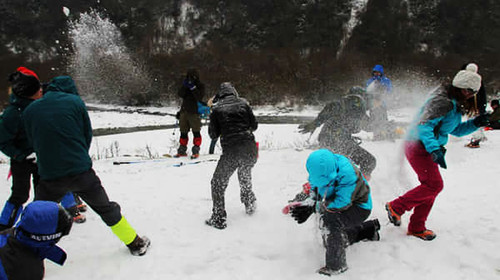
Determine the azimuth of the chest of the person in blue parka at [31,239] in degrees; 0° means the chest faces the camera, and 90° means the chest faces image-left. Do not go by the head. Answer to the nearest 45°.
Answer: approximately 270°

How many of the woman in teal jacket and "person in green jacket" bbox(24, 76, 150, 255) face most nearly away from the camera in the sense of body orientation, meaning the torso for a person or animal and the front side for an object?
1

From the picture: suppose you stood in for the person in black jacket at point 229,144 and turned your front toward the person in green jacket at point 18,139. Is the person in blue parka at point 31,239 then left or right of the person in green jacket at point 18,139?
left

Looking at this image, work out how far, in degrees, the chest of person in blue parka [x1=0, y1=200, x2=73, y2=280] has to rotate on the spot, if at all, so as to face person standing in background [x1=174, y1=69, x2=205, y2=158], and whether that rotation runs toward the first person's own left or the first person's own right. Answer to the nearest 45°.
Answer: approximately 45° to the first person's own left

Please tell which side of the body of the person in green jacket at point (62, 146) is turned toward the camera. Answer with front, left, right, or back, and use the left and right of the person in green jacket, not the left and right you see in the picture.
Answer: back

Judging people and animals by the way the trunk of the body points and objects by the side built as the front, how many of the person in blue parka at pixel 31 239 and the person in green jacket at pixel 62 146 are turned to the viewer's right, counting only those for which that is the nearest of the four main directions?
1

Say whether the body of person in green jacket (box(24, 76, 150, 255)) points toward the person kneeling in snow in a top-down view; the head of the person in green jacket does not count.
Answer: no

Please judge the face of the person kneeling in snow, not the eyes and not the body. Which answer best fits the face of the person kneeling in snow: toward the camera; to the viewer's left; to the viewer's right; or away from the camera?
to the viewer's left

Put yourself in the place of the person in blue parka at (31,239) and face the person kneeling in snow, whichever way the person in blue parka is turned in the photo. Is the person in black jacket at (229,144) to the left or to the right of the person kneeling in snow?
left

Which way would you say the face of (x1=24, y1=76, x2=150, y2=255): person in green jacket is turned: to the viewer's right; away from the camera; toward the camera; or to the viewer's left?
away from the camera
